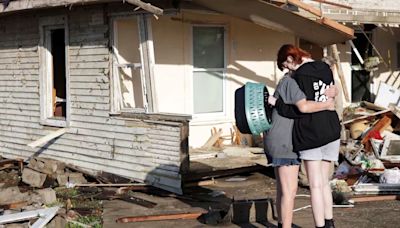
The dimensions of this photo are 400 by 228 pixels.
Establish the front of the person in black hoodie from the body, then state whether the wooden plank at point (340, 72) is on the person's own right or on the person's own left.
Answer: on the person's own right

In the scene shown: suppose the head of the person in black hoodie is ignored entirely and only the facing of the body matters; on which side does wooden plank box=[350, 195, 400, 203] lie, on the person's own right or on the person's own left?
on the person's own right

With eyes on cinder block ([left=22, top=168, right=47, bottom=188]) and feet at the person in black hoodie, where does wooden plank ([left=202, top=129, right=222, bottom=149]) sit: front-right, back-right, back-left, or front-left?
front-right

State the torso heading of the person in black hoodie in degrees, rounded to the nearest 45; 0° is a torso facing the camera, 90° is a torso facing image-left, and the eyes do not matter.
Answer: approximately 135°

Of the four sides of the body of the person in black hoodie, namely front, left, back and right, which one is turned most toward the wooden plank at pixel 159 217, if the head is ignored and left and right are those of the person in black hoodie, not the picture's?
front

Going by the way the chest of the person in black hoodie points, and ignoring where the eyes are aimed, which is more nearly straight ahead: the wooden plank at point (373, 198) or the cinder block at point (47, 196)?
the cinder block

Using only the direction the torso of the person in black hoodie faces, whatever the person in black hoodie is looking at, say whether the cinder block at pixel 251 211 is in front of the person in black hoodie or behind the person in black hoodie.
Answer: in front

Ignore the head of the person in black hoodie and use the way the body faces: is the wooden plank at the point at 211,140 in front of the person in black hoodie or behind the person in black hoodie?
in front
